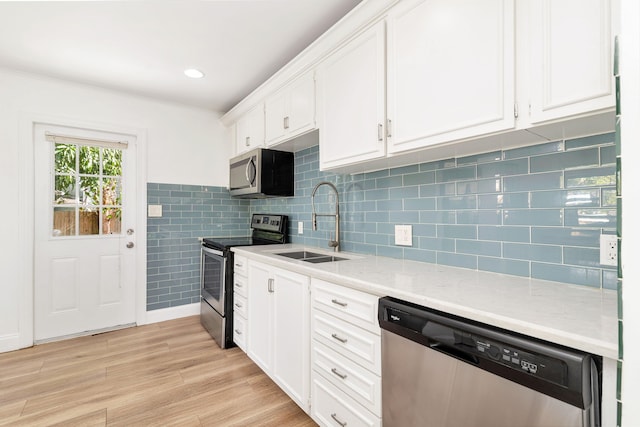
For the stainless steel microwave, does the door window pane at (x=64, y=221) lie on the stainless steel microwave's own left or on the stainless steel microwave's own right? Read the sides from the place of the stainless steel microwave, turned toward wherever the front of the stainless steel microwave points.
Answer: on the stainless steel microwave's own right

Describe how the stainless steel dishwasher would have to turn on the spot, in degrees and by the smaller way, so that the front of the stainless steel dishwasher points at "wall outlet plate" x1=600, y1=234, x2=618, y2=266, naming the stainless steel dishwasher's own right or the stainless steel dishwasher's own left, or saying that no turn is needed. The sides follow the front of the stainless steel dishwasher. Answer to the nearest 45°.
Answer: approximately 180°

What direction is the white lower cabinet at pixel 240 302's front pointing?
to the viewer's left

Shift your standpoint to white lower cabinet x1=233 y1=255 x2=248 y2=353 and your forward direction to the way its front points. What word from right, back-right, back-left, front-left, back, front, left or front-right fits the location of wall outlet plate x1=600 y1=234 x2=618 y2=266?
back-left

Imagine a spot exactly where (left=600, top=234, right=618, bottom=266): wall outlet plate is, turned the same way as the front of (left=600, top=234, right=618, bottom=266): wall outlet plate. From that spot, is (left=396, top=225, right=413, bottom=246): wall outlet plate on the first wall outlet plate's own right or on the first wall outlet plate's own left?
on the first wall outlet plate's own right

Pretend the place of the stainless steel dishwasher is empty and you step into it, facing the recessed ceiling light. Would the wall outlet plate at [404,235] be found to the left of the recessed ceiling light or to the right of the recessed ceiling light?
right

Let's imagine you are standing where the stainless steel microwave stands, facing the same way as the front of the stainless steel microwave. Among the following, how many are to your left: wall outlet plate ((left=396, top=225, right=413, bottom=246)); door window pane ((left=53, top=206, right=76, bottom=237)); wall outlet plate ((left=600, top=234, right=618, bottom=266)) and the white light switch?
2

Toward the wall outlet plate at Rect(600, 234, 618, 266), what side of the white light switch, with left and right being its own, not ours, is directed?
front

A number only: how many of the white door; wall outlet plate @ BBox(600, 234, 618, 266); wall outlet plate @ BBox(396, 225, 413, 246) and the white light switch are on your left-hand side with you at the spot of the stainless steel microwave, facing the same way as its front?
2

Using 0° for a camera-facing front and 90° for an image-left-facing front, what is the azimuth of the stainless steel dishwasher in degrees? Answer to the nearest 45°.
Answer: approximately 45°

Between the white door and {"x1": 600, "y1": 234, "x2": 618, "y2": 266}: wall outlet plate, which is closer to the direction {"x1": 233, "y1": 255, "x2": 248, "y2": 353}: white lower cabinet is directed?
the white door

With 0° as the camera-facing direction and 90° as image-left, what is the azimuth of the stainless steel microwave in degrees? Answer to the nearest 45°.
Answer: approximately 45°
